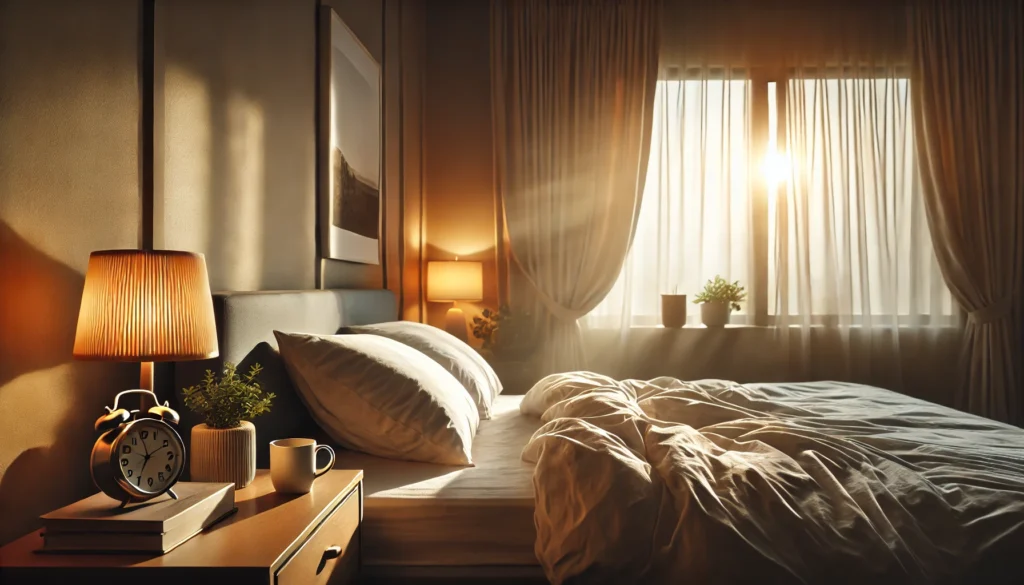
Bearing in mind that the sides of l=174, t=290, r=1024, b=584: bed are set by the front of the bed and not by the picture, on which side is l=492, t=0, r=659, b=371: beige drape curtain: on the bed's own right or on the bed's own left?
on the bed's own left

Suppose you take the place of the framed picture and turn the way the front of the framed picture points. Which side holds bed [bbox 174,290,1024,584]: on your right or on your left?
on your right

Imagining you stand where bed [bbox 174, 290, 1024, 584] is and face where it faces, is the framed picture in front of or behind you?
behind

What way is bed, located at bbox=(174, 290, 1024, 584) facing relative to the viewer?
to the viewer's right

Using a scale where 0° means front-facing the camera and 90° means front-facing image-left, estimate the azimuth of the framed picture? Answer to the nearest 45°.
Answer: approximately 270°

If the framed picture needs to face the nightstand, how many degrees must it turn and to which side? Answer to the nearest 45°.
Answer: approximately 90° to its right

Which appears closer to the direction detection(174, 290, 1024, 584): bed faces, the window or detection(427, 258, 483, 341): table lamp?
the window

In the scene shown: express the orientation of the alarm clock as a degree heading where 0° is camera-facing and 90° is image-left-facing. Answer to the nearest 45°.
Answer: approximately 315°

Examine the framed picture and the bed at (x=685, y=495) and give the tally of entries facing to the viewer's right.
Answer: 2

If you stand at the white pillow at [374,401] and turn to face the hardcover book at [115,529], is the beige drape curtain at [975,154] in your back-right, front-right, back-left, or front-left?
back-left

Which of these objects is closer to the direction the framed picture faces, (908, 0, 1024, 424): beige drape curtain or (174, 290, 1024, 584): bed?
the bed

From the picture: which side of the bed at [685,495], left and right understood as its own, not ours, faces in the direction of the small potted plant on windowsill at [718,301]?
left
